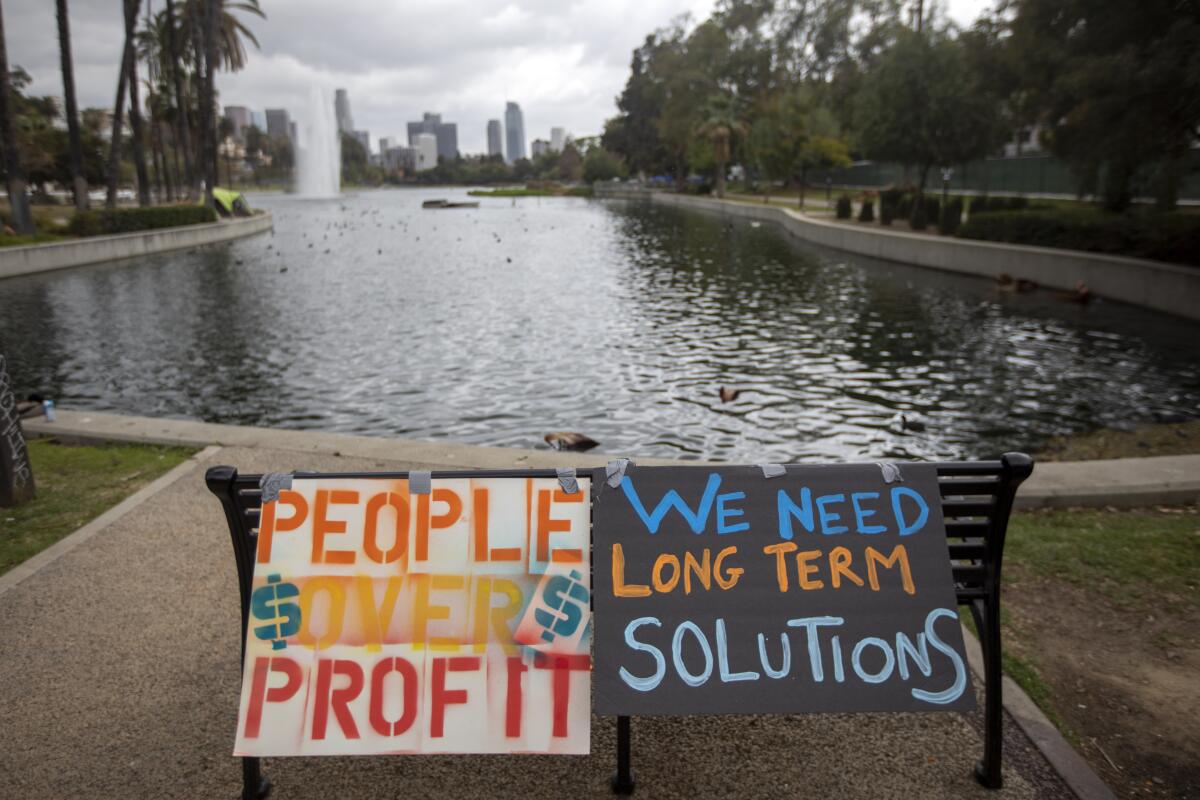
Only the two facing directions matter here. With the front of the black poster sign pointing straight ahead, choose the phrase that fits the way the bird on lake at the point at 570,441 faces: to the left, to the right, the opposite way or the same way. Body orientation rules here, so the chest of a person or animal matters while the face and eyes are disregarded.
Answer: to the right

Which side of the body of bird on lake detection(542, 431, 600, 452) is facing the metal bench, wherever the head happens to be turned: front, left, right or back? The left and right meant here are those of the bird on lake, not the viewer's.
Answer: left

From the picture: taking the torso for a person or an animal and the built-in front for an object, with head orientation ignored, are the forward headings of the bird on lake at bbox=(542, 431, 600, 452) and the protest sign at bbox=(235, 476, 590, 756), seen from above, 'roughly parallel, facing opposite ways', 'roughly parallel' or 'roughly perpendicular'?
roughly perpendicular

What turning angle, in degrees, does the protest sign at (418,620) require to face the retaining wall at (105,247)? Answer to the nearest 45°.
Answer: approximately 180°

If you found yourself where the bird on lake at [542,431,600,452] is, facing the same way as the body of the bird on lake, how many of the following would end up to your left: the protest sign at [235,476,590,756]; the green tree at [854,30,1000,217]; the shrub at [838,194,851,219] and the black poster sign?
2

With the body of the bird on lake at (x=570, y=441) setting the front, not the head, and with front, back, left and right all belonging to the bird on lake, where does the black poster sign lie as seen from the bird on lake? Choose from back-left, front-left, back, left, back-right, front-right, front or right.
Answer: left

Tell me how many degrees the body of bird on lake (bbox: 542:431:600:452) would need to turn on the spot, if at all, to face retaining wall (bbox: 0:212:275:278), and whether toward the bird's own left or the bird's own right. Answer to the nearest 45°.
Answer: approximately 45° to the bird's own right

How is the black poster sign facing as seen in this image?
toward the camera

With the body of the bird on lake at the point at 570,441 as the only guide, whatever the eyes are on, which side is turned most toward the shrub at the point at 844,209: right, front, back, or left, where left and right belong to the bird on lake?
right
